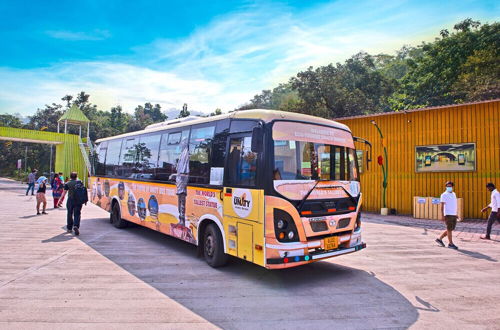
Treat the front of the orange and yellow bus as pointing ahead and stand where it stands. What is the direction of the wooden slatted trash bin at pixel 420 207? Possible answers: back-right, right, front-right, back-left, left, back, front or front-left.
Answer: left

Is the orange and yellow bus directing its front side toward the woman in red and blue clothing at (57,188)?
no

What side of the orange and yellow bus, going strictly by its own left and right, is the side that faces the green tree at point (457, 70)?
left

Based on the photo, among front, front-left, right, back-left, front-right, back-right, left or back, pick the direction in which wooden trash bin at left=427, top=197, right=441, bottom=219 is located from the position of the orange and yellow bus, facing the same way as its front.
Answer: left

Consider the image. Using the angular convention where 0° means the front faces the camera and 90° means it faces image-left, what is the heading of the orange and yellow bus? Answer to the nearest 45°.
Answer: approximately 315°

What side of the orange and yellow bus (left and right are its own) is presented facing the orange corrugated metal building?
left

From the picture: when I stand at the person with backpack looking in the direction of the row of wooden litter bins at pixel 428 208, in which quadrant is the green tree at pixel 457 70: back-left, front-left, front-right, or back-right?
front-left

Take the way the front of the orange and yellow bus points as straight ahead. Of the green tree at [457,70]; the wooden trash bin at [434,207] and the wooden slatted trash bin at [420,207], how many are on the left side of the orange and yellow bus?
3

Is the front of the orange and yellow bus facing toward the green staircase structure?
no

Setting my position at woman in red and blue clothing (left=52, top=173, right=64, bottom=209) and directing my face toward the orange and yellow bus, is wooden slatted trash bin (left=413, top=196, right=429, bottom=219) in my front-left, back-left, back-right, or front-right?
front-left

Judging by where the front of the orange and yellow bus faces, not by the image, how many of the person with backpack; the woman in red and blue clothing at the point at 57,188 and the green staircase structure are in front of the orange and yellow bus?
0

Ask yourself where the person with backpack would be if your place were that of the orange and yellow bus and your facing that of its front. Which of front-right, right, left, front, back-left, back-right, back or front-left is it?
back
